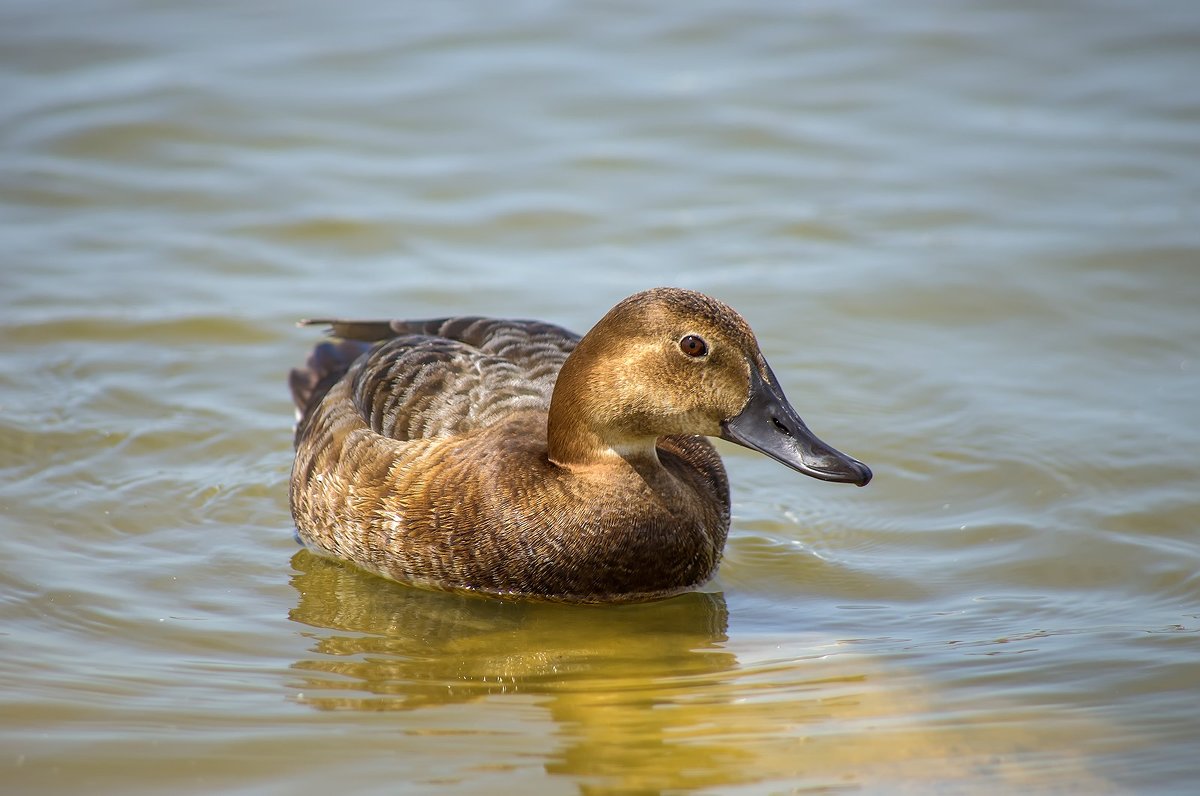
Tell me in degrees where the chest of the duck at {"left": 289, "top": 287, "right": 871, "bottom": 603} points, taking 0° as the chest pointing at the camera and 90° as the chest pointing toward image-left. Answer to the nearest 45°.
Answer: approximately 315°
